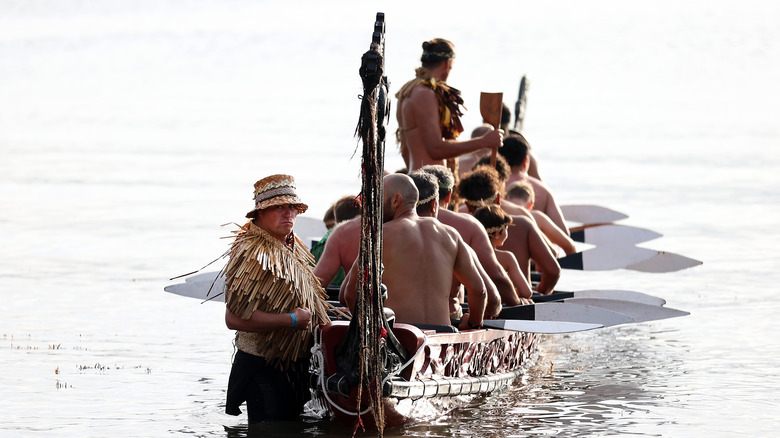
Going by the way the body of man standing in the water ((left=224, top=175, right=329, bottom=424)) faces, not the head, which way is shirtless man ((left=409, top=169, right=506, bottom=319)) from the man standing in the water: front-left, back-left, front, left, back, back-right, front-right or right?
left

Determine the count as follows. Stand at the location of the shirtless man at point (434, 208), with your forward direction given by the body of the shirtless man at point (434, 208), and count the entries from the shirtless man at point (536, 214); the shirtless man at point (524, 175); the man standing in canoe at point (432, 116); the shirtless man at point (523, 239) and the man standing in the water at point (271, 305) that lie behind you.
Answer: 1

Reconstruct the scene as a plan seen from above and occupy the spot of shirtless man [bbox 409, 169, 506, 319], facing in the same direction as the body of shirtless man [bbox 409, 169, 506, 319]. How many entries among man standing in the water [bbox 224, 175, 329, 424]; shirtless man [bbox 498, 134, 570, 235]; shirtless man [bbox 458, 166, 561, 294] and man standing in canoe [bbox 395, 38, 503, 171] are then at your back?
1

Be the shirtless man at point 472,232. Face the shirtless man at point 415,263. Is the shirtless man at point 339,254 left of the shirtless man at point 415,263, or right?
right

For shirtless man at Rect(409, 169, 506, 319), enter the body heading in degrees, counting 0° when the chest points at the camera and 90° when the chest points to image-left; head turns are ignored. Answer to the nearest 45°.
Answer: approximately 225°

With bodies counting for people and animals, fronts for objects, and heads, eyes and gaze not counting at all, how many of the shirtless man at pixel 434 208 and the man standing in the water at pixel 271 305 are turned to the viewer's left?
0

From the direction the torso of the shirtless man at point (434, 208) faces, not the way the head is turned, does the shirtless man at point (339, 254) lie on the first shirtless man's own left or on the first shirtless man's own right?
on the first shirtless man's own left
